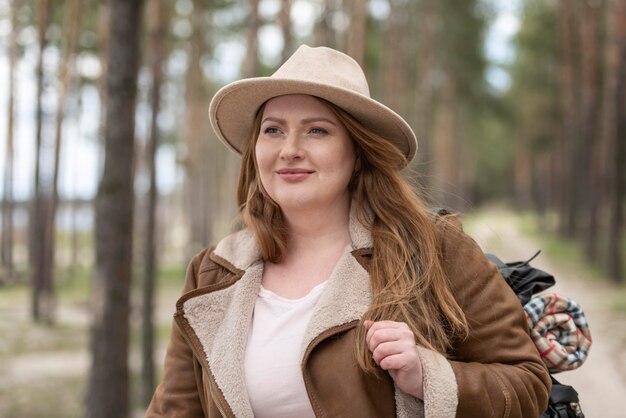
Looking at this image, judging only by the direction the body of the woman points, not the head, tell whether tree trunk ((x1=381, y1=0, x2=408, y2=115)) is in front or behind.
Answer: behind

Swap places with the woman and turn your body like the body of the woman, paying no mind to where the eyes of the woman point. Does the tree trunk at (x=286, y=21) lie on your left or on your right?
on your right

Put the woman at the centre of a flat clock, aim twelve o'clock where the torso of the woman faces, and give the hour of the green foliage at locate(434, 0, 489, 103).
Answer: The green foliage is roughly at 5 o'clock from the woman.

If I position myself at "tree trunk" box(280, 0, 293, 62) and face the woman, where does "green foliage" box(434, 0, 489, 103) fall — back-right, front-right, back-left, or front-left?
back-left

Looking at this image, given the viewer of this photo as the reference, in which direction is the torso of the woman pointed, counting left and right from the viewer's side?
facing the viewer and to the left of the viewer

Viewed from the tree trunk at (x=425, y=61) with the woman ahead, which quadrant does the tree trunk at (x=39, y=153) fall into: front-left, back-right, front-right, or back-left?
front-right

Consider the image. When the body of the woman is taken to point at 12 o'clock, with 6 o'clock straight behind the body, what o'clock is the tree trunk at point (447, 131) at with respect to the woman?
The tree trunk is roughly at 5 o'clock from the woman.

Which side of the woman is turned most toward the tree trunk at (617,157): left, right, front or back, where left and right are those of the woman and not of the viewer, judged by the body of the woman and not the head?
back

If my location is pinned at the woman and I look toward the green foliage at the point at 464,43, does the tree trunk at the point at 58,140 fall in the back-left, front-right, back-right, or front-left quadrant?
front-left

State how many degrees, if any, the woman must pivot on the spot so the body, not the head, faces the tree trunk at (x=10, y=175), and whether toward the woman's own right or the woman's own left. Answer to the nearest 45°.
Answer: approximately 90° to the woman's own right

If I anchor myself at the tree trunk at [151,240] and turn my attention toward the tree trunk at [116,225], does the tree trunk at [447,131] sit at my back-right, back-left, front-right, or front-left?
back-left

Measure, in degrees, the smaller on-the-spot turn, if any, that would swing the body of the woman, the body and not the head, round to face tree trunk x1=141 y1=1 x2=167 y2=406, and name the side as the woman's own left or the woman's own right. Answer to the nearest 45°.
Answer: approximately 135° to the woman's own right

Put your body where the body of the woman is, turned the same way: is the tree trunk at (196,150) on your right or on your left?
on your right
